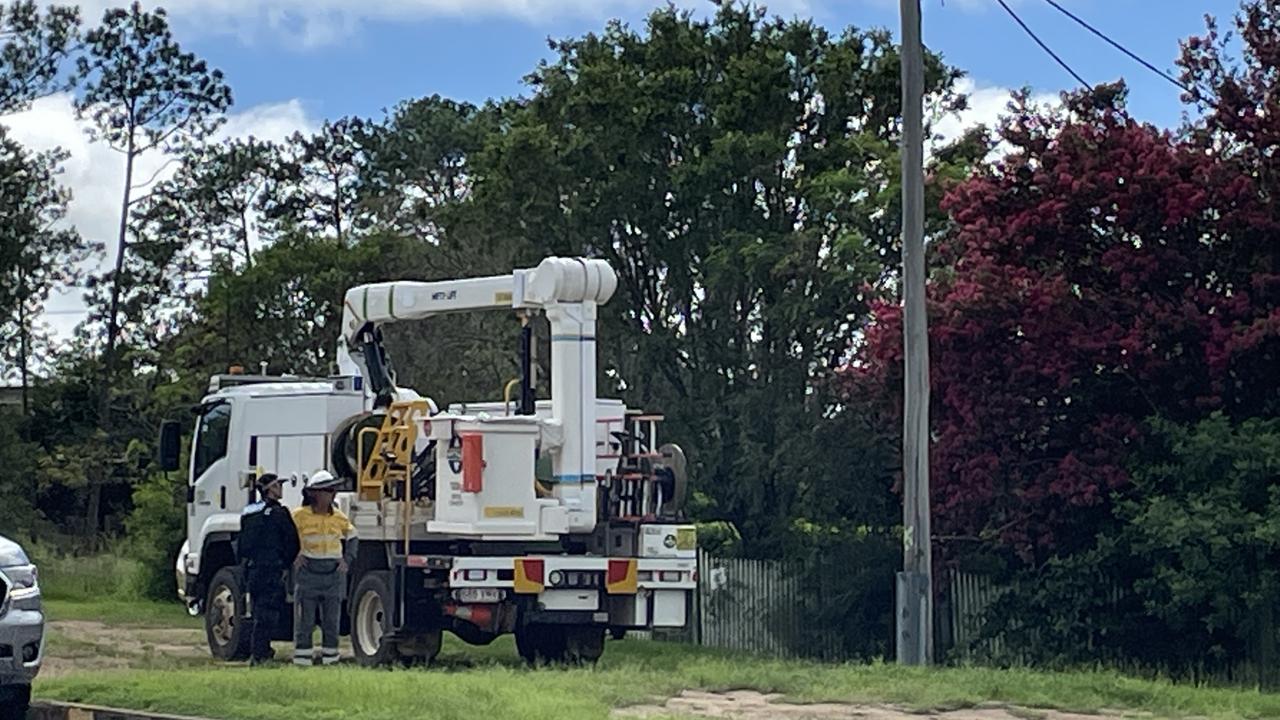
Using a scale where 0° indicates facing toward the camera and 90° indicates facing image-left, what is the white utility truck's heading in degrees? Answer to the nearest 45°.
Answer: approximately 135°

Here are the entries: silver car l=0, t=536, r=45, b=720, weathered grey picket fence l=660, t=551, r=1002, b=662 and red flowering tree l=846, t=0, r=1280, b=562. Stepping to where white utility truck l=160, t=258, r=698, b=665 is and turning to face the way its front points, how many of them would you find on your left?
1

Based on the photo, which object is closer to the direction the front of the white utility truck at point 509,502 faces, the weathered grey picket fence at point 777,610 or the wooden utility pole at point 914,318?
the weathered grey picket fence

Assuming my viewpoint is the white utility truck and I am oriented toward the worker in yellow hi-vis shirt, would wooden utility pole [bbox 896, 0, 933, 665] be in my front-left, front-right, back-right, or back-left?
back-left

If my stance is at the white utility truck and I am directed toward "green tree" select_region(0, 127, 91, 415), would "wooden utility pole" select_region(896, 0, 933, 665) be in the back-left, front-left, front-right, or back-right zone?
back-right

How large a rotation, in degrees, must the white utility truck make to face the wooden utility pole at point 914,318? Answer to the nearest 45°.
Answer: approximately 135° to its right

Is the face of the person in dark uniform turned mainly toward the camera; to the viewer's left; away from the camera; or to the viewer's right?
to the viewer's right

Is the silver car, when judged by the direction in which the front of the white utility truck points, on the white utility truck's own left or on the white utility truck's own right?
on the white utility truck's own left

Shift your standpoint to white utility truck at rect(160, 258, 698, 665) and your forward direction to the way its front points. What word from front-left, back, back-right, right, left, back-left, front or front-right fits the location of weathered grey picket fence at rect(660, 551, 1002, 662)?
right
